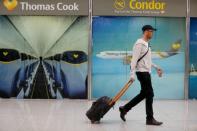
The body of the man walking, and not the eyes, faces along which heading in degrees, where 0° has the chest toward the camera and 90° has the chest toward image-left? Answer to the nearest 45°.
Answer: approximately 270°
